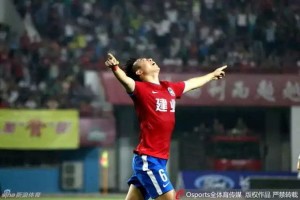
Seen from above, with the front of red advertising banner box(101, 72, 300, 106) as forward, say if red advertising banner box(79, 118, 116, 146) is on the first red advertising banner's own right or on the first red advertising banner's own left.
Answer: on the first red advertising banner's own right

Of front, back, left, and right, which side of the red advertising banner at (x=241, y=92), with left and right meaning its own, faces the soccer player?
front

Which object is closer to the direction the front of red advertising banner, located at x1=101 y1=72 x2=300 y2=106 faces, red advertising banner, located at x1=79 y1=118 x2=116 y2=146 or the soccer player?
the soccer player

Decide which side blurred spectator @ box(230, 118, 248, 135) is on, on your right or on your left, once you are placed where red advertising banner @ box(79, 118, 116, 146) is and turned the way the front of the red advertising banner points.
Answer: on your left

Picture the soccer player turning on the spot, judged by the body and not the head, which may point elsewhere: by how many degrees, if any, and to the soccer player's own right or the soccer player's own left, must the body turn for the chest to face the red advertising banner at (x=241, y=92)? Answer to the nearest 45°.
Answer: approximately 135° to the soccer player's own left

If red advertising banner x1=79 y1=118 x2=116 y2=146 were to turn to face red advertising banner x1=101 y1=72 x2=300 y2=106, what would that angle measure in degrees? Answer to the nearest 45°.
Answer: approximately 90° to its left

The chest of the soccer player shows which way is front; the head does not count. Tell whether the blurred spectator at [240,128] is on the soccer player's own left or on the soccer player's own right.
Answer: on the soccer player's own left

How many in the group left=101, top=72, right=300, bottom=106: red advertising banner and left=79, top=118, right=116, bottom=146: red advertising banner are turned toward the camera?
2

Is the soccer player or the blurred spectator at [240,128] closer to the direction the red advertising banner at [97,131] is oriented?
the soccer player
